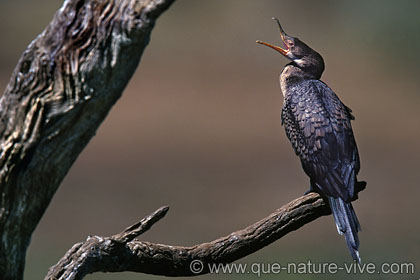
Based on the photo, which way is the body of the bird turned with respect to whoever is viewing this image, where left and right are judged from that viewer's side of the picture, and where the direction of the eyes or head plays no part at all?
facing away from the viewer and to the left of the viewer
